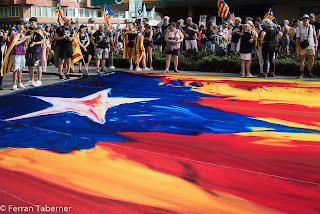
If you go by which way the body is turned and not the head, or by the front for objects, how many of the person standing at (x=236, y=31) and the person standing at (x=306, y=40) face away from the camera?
0

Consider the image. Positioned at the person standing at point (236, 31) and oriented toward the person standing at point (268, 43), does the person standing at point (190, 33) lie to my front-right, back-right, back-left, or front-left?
back-right

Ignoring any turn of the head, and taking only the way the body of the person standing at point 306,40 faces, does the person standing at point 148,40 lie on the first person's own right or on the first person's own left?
on the first person's own right

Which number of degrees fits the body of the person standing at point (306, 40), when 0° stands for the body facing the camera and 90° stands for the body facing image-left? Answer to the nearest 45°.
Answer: approximately 0°

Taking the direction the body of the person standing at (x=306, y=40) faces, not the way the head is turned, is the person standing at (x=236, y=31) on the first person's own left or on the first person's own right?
on the first person's own right

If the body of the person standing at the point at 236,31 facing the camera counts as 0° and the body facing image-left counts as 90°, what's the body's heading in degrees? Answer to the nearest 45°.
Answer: approximately 45°

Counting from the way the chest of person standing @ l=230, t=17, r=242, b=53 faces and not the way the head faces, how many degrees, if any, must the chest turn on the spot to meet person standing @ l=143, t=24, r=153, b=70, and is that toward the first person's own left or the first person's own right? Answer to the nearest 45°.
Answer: approximately 45° to the first person's own right

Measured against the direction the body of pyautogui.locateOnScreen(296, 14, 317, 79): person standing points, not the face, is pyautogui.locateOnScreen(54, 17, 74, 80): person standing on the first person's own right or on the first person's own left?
on the first person's own right
